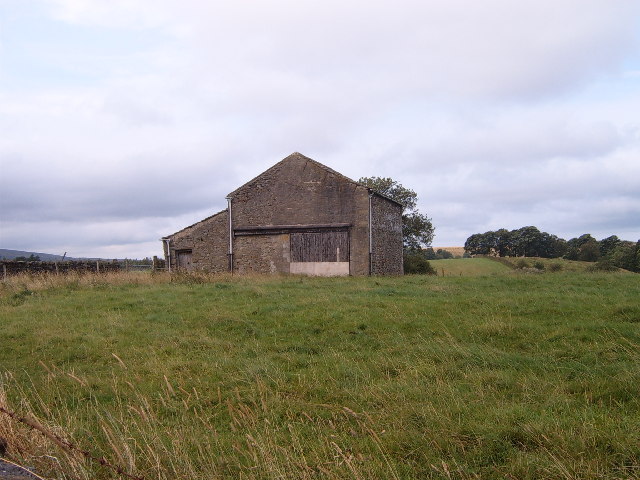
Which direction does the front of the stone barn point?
toward the camera

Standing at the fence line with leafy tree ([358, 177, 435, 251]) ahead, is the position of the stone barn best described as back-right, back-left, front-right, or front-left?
front-right

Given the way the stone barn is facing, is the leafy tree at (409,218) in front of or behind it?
behind

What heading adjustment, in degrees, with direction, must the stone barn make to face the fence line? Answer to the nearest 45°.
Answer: approximately 90° to its right

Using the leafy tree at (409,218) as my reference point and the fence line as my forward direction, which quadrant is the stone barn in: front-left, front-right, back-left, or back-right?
front-left

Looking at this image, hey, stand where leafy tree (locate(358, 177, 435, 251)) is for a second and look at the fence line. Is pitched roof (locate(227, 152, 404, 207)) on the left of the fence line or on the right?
left

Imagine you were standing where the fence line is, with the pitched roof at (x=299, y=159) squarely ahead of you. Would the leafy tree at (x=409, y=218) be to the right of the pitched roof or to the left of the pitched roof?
left
